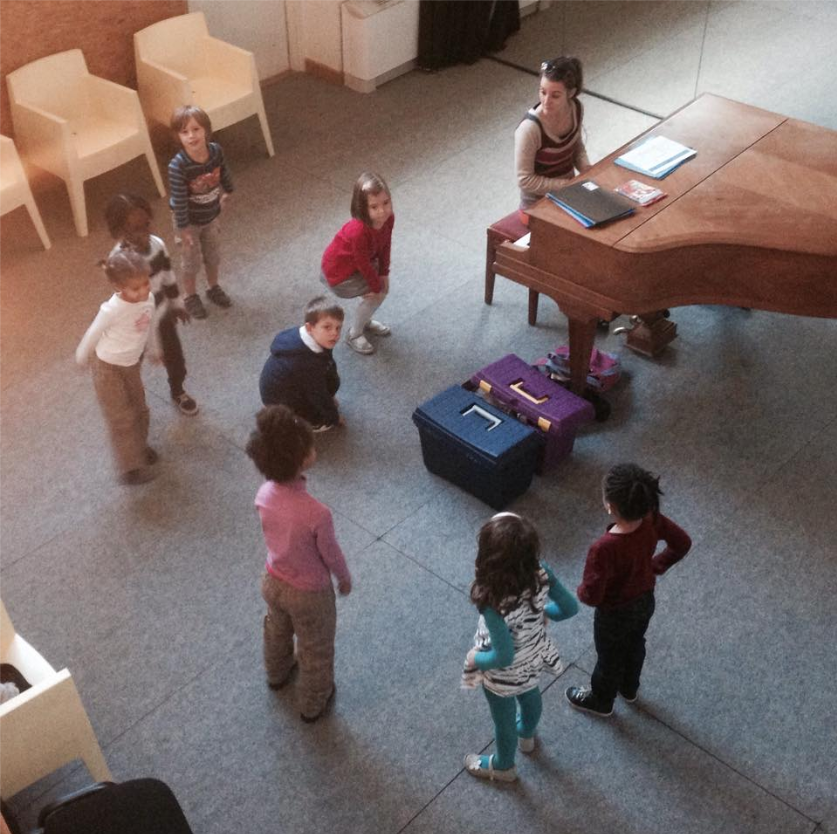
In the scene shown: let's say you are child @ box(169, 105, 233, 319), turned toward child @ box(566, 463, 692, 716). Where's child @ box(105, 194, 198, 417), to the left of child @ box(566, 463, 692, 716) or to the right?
right

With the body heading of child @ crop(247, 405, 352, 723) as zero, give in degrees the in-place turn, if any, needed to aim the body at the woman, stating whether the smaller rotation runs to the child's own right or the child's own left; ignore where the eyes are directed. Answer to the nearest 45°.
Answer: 0° — they already face them

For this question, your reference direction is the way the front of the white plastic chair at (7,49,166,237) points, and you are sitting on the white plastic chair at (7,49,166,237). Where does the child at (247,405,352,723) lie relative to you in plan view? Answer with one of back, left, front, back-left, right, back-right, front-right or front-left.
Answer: front-right

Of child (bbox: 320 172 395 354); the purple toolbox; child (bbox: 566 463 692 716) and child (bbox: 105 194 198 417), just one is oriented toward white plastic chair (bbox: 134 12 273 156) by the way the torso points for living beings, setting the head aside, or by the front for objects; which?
child (bbox: 566 463 692 716)

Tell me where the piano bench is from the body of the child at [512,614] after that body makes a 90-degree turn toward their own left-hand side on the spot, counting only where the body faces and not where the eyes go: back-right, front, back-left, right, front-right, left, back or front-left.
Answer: back-right

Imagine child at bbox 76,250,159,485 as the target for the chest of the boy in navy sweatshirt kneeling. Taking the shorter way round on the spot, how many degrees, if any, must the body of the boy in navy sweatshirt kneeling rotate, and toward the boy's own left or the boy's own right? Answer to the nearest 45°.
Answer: approximately 135° to the boy's own right

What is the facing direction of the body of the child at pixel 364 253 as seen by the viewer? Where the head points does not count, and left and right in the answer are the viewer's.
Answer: facing the viewer and to the right of the viewer

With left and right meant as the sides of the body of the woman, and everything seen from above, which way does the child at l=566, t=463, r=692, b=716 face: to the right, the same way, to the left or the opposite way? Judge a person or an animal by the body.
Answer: the opposite way

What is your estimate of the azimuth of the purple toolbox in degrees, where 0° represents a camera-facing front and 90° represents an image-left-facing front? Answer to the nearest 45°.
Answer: approximately 45°

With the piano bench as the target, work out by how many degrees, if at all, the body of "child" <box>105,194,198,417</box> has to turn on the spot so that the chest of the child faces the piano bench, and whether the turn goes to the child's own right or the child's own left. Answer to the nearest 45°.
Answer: approximately 45° to the child's own left

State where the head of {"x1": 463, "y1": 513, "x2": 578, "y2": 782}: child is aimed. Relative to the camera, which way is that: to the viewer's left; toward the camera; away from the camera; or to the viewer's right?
away from the camera

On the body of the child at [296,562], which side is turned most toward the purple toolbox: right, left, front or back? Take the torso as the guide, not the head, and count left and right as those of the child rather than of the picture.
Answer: front
